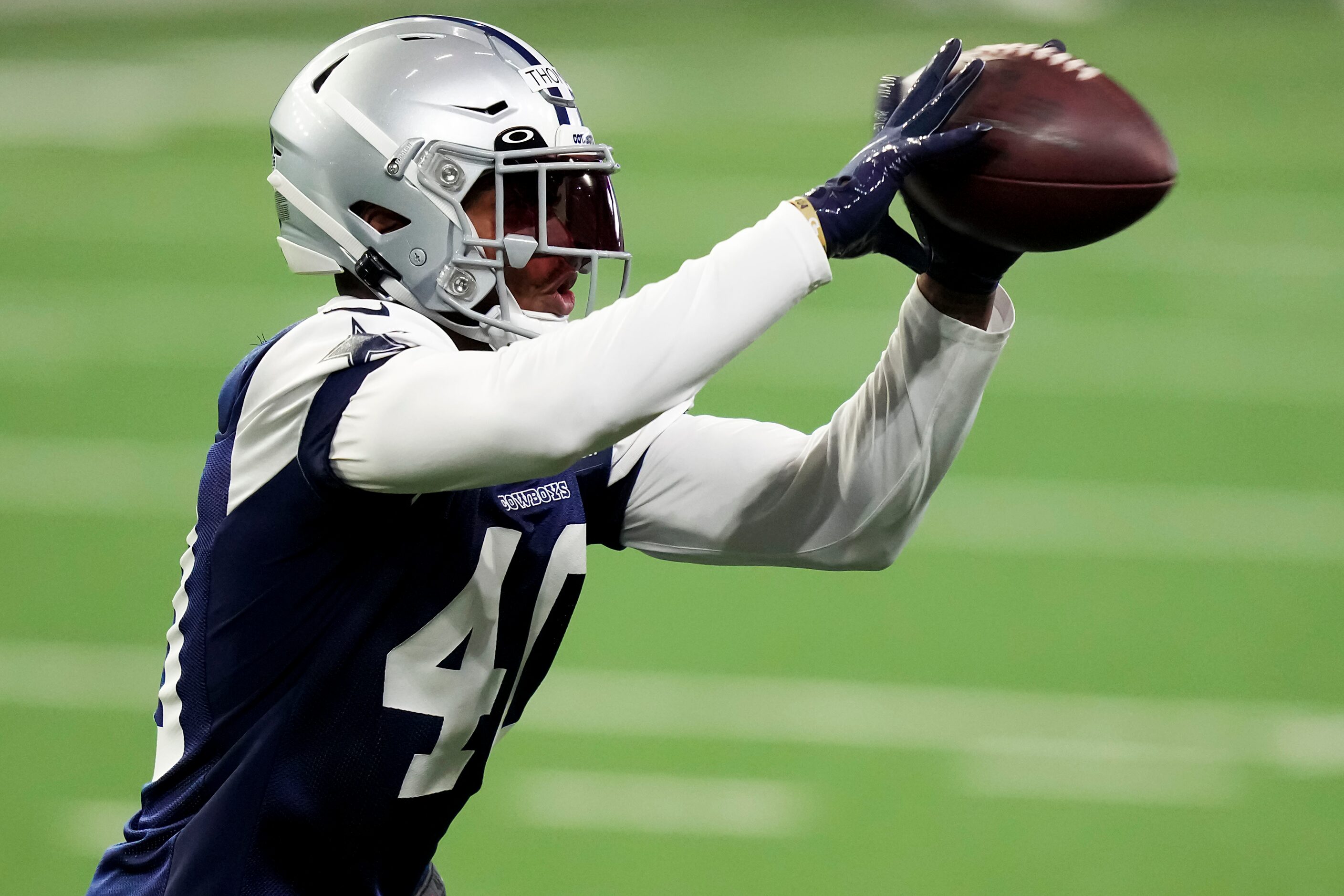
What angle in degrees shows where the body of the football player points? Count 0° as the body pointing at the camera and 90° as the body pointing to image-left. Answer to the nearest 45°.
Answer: approximately 270°

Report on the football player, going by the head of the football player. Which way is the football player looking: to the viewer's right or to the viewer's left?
to the viewer's right
